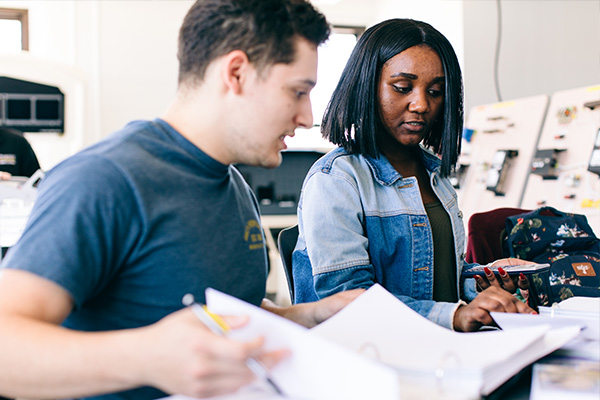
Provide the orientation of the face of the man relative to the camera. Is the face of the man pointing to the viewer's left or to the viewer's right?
to the viewer's right

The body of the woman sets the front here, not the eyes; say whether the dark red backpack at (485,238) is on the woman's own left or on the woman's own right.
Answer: on the woman's own left

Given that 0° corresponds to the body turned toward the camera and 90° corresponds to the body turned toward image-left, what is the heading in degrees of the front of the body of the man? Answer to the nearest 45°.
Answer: approximately 315°

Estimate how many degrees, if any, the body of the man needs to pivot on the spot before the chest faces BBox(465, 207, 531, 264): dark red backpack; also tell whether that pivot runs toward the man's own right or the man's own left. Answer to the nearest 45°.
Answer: approximately 90° to the man's own left
